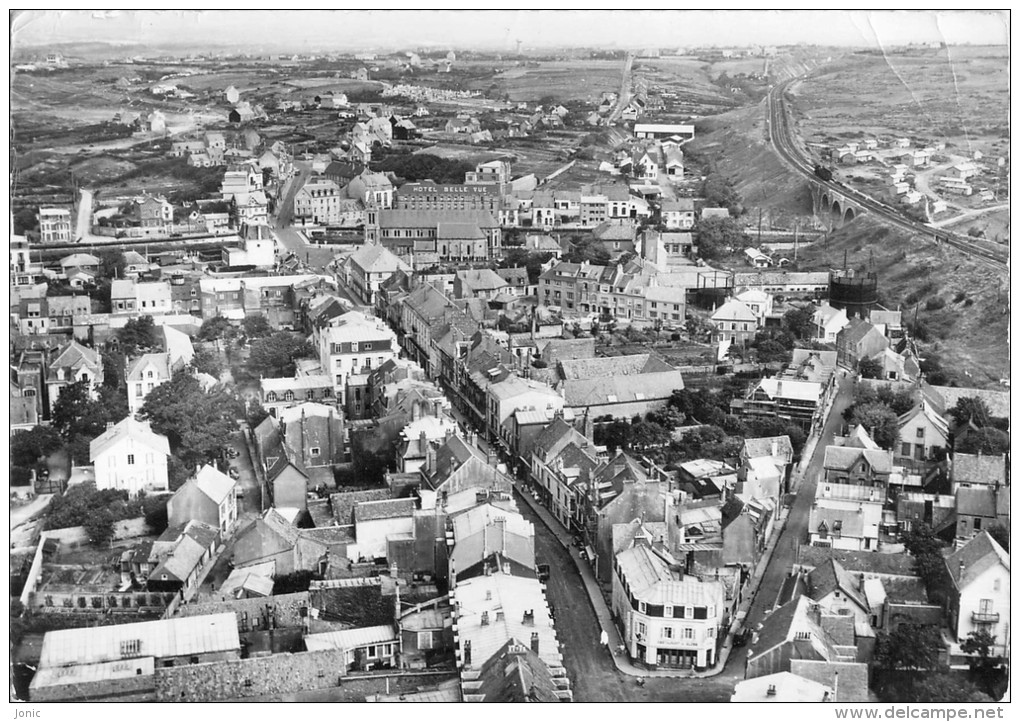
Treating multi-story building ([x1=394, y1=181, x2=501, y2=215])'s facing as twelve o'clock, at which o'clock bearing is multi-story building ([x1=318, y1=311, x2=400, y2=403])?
multi-story building ([x1=318, y1=311, x2=400, y2=403]) is roughly at 12 o'clock from multi-story building ([x1=394, y1=181, x2=501, y2=215]).

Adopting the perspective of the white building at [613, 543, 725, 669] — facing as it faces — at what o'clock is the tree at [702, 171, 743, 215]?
The tree is roughly at 6 o'clock from the white building.

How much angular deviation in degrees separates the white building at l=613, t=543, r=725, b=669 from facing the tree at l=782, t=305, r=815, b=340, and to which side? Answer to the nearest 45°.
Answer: approximately 180°

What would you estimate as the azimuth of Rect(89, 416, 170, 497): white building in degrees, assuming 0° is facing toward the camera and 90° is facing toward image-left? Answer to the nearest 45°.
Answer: approximately 0°
